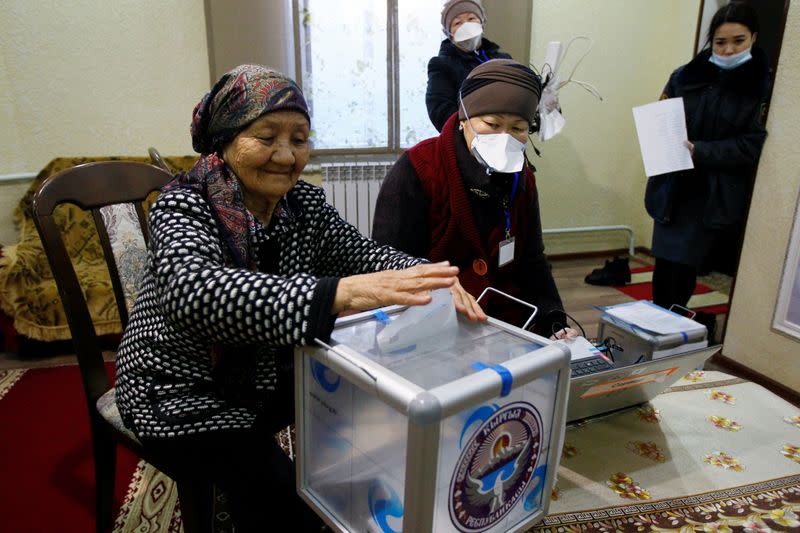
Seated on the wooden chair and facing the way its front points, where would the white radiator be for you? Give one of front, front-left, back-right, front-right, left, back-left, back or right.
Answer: left

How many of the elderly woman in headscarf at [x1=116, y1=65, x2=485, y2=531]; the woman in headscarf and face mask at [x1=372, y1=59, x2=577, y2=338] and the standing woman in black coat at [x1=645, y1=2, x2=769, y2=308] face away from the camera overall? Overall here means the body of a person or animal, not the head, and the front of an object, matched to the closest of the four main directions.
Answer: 0

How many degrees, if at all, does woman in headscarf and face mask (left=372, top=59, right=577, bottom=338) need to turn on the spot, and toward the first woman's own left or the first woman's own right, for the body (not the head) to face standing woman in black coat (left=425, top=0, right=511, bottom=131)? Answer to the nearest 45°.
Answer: approximately 135° to the first woman's own left

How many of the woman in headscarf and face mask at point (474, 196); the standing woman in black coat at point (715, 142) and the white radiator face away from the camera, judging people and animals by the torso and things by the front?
0

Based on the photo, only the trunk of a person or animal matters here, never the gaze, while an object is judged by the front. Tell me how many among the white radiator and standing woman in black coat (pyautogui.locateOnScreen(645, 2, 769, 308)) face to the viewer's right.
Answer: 0

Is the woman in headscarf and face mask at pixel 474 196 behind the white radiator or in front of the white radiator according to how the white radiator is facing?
in front

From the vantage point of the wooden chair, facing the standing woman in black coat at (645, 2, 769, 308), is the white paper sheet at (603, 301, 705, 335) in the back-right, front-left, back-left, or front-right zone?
front-right

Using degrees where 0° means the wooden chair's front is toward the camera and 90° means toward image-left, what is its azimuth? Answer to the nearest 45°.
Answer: approximately 315°

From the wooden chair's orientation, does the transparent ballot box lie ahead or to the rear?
ahead

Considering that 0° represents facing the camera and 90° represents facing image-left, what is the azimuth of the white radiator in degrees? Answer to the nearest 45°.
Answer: approximately 0°

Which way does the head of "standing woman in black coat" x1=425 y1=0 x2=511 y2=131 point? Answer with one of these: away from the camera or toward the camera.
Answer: toward the camera

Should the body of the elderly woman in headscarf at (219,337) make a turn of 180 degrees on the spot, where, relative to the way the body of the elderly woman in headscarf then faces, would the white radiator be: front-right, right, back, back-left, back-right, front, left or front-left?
front-right

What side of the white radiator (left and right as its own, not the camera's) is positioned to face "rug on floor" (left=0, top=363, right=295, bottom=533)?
front

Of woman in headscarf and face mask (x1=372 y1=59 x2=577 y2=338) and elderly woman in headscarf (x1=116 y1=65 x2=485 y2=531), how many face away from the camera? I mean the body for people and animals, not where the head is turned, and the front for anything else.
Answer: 0

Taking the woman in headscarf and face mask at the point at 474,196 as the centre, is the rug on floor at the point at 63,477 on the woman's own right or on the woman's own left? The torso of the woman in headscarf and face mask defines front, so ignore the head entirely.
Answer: on the woman's own right

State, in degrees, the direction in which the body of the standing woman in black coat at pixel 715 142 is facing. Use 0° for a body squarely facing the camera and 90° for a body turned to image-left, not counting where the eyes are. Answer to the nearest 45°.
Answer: approximately 45°

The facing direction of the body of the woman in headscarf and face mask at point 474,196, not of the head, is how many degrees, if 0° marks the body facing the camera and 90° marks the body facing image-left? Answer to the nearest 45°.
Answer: approximately 315°
